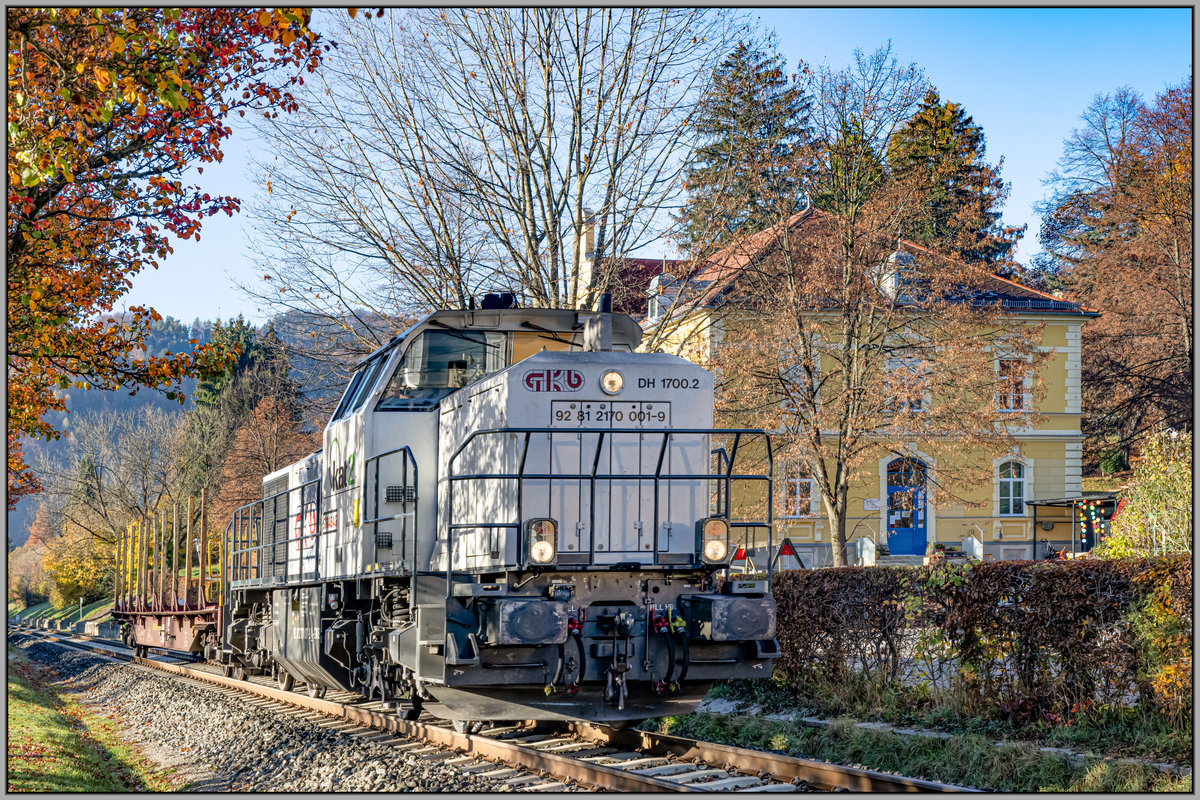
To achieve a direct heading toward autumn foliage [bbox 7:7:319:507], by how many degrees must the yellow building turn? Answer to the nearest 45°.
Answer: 0° — it already faces it

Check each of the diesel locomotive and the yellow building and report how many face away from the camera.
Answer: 0

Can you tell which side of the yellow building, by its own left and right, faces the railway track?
front

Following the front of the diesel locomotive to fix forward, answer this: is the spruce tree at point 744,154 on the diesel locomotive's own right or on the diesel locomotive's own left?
on the diesel locomotive's own left

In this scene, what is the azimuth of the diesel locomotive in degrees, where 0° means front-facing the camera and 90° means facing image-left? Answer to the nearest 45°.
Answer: approximately 315°

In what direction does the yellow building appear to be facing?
toward the camera

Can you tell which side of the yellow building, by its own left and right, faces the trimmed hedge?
front
